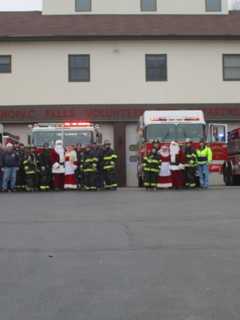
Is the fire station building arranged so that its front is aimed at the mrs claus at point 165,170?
yes

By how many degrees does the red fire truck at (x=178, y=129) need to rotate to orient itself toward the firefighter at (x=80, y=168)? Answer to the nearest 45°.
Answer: approximately 45° to its right

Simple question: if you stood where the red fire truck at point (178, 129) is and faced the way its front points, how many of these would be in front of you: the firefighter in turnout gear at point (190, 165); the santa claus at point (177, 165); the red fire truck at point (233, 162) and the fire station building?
2

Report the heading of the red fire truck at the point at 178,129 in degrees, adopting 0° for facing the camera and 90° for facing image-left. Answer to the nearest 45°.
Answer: approximately 0°

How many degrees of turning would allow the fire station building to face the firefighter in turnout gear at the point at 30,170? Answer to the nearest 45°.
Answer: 0° — it already faces them

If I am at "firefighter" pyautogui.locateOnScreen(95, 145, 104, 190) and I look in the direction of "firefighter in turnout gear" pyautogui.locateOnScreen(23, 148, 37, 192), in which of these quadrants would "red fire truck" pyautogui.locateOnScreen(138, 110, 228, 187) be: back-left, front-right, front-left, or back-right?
back-right

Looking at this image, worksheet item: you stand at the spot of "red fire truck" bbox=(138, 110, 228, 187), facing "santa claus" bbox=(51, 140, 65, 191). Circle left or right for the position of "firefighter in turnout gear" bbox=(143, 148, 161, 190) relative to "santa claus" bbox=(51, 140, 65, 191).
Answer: left

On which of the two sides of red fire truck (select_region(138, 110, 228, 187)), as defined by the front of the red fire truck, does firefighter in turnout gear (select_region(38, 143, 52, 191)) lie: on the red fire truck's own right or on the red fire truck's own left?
on the red fire truck's own right

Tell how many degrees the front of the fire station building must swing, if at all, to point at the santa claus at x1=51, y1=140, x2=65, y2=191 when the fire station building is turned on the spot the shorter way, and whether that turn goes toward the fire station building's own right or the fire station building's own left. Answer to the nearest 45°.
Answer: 0° — it already faces them

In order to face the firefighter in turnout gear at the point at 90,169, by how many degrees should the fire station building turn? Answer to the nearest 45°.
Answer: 0° — it already faces them

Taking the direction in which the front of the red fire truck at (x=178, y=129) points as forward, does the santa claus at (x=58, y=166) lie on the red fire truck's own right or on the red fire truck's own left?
on the red fire truck's own right
